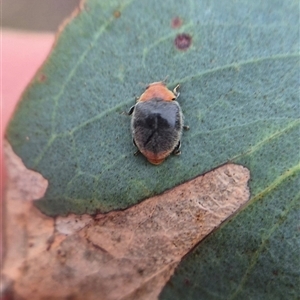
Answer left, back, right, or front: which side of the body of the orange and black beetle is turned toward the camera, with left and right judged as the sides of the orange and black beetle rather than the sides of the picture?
back
